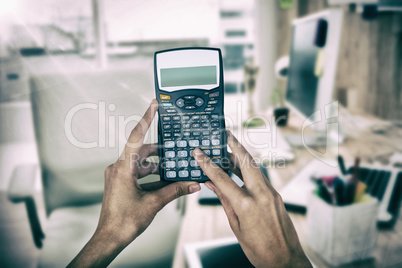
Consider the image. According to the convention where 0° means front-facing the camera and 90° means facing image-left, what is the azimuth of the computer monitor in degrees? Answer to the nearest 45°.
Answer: approximately 45°
